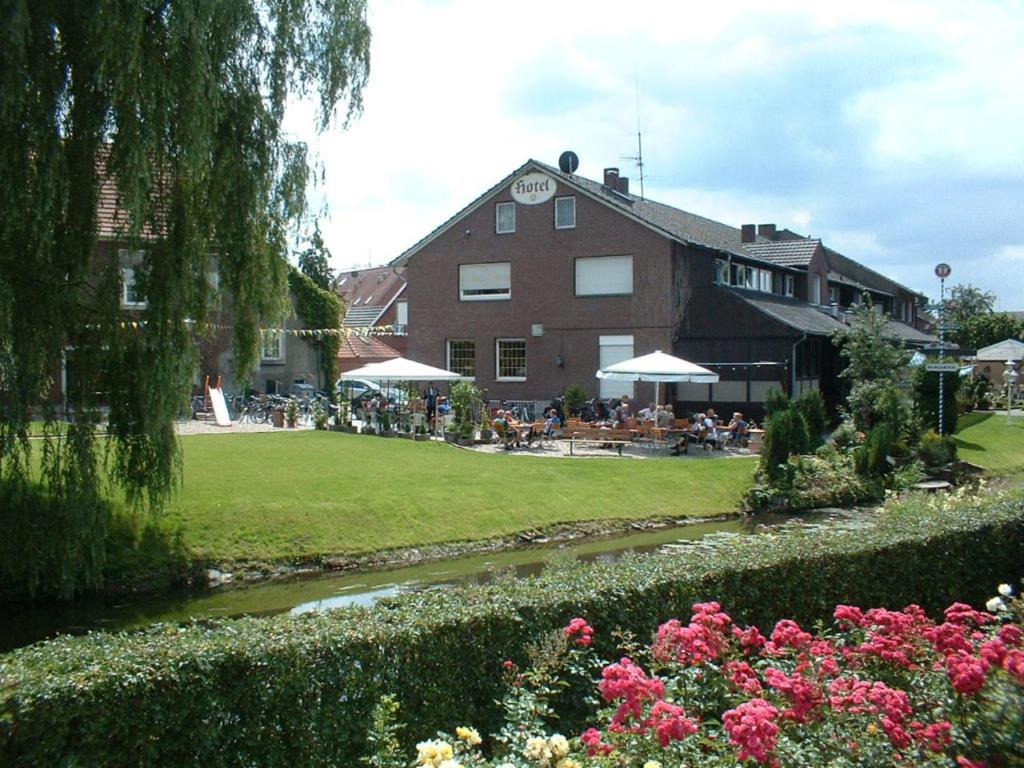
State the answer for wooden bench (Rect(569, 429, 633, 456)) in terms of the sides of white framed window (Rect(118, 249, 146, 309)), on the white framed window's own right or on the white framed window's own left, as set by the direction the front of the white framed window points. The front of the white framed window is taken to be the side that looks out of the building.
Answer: on the white framed window's own left

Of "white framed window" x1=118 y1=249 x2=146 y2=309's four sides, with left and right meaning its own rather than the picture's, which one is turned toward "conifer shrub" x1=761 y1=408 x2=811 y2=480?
left

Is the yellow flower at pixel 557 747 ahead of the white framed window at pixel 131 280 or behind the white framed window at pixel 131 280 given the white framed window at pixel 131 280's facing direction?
ahead

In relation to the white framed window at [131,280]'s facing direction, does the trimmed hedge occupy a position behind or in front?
in front

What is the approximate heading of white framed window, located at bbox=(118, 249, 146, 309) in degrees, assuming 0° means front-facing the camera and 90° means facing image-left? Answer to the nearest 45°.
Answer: approximately 0°
